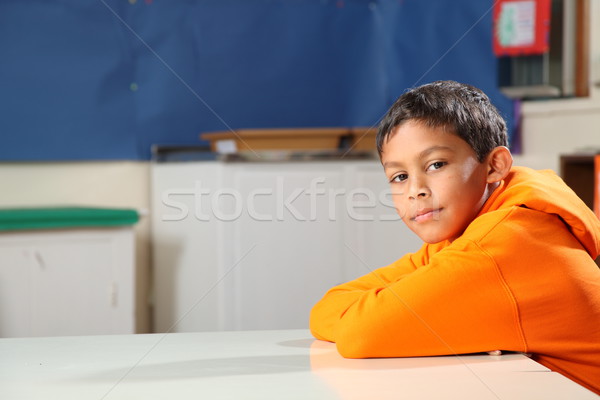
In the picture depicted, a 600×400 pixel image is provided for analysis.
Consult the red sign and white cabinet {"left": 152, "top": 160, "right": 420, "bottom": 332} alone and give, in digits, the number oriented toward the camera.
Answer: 2

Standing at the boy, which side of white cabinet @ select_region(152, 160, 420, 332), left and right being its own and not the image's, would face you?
front

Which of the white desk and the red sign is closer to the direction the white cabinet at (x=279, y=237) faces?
the white desk

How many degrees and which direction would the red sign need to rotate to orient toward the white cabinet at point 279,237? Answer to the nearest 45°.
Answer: approximately 90° to its right

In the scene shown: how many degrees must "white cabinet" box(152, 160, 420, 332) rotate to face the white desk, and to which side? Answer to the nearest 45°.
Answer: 0° — it already faces it

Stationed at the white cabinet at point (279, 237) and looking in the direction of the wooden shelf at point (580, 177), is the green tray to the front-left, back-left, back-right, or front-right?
back-right

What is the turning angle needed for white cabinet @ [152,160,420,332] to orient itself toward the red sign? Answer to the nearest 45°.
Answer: approximately 90° to its left

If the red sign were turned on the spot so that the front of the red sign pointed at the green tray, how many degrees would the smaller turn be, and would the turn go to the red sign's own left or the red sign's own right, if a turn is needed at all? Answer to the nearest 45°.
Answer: approximately 45° to the red sign's own right

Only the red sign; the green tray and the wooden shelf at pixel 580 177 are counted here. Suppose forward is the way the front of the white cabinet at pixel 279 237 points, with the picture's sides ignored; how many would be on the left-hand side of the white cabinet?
2

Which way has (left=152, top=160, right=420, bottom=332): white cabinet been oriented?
toward the camera

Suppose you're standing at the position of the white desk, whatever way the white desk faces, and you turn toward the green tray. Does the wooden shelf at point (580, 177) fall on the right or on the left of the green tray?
right

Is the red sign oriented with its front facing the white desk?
yes

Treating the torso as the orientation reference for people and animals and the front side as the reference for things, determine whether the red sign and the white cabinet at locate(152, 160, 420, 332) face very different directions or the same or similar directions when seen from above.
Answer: same or similar directions
